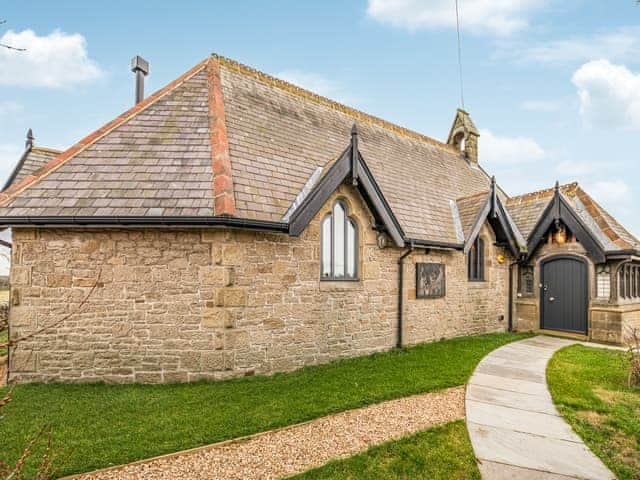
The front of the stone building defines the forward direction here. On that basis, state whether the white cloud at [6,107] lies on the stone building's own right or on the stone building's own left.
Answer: on the stone building's own right
